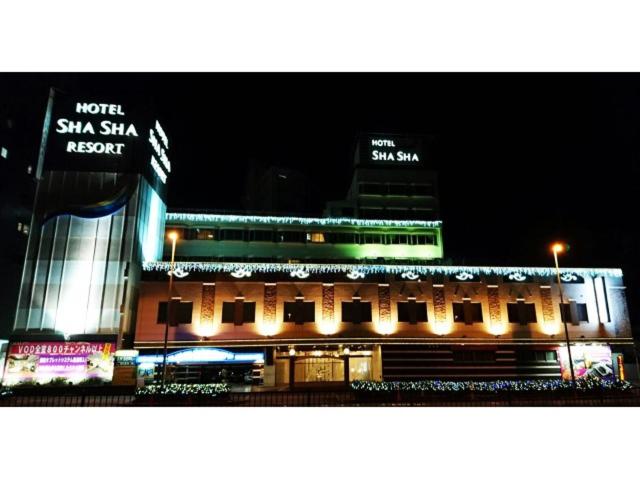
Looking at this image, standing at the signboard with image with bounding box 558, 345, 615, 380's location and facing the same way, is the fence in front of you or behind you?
in front

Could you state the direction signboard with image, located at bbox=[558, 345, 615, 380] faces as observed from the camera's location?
facing the viewer

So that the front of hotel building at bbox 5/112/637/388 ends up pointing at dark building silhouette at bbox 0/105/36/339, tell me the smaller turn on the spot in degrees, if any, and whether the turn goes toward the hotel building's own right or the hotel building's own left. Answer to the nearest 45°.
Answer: approximately 90° to the hotel building's own right

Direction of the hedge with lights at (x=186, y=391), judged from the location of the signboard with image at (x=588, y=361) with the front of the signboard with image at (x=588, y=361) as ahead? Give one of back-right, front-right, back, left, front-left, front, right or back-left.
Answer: front-right

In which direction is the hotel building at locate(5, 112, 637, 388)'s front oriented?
toward the camera

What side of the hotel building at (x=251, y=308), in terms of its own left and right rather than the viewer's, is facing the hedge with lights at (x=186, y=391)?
front

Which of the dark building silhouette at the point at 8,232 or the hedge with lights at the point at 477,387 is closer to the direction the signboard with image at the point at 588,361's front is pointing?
the hedge with lights

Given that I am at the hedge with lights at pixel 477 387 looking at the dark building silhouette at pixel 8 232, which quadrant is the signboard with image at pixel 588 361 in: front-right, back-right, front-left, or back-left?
back-right

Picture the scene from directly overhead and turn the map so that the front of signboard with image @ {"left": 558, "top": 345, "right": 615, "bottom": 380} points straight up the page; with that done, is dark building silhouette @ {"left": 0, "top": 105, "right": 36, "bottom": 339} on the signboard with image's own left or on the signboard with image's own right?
on the signboard with image's own right

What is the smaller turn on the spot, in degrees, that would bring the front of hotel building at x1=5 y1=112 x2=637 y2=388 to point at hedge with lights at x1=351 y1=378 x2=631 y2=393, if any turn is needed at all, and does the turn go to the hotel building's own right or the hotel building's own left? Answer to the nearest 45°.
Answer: approximately 45° to the hotel building's own left
